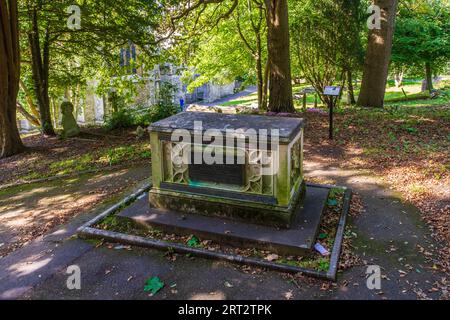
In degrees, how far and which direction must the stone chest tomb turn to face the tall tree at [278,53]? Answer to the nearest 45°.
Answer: approximately 180°

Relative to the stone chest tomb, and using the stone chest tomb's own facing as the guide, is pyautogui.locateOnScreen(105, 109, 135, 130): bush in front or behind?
behind

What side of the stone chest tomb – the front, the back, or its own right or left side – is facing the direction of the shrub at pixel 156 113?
back

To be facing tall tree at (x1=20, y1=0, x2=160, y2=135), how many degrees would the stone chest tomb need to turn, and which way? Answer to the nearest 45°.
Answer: approximately 135° to its right

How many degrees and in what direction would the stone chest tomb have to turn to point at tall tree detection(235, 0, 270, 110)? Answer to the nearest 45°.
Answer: approximately 180°

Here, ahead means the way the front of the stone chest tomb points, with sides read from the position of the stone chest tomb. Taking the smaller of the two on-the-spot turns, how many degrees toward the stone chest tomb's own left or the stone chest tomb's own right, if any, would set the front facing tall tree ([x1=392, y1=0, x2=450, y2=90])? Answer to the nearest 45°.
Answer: approximately 135° to the stone chest tomb's own left

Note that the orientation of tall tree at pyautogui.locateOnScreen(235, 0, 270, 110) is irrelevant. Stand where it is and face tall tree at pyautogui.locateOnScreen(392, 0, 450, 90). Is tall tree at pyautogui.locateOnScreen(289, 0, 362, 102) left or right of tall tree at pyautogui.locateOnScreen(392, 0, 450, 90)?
right

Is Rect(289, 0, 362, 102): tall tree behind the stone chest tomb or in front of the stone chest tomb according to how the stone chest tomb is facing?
behind

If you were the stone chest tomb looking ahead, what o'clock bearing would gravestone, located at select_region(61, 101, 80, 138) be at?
The gravestone is roughly at 5 o'clock from the stone chest tomb.

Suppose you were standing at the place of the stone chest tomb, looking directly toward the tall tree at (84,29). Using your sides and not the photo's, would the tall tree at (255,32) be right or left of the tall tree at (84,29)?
right

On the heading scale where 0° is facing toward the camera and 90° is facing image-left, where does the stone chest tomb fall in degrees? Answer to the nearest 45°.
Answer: approximately 0°
